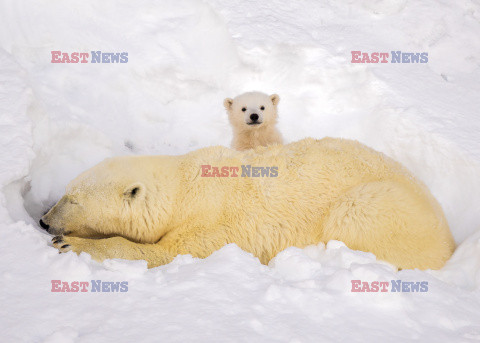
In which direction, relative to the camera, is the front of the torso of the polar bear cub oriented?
toward the camera

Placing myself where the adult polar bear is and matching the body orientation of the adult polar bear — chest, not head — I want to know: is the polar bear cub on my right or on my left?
on my right

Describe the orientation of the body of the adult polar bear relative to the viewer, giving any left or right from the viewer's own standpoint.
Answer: facing to the left of the viewer

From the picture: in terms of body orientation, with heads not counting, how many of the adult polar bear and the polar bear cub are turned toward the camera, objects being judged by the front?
1

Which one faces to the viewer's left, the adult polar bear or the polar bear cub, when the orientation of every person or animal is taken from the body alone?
the adult polar bear

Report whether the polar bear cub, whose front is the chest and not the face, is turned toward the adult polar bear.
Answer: yes

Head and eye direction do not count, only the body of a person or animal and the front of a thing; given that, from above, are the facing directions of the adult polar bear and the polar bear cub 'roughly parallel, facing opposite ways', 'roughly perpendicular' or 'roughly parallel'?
roughly perpendicular
